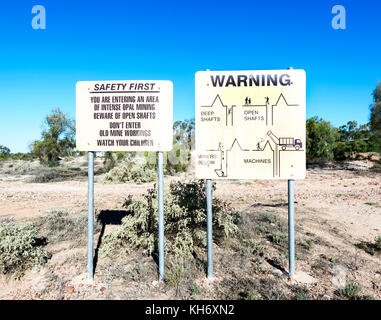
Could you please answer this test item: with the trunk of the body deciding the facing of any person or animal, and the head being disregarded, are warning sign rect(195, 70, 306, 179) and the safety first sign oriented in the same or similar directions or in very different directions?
same or similar directions

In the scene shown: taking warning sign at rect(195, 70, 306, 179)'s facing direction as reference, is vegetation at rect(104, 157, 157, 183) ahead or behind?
behind

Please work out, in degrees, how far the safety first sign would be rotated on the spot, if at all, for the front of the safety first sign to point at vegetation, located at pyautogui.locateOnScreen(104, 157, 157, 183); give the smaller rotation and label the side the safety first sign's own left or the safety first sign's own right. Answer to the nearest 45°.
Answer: approximately 180°

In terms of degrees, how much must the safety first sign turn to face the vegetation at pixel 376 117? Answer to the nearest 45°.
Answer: approximately 135° to its left

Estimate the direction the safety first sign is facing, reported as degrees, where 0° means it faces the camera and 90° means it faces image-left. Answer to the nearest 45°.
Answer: approximately 0°

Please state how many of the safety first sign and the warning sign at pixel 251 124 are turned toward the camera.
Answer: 2

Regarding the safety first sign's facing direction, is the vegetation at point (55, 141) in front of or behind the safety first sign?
behind

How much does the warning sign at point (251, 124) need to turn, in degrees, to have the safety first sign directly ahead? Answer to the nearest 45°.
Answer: approximately 90° to its right
